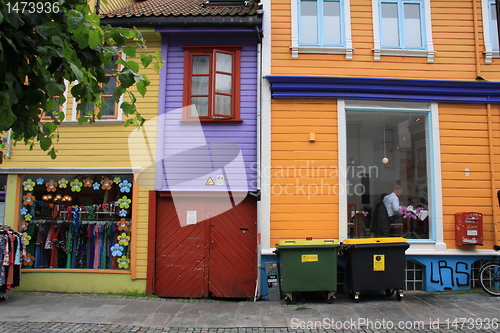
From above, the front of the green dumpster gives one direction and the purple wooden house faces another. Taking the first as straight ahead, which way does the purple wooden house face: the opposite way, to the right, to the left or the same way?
the same way

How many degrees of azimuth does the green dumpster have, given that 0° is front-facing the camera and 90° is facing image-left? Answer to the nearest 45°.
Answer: approximately 0°

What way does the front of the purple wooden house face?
toward the camera

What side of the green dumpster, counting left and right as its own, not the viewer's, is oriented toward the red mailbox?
left

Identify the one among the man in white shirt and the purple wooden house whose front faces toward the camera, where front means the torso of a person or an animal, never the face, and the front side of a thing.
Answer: the purple wooden house

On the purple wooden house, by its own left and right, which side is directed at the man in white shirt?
left

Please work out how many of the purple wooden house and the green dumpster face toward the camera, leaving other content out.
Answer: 2

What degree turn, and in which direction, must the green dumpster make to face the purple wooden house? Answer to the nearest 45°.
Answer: approximately 90° to its right

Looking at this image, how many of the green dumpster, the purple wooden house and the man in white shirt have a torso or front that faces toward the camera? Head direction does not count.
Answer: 2

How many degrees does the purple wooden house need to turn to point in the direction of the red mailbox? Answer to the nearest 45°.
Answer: approximately 90° to its left
